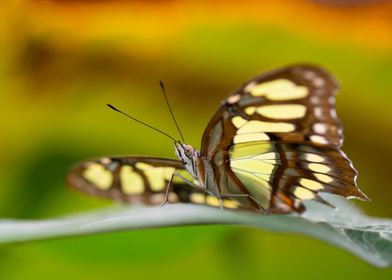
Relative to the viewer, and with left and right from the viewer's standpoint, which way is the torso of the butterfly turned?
facing the viewer and to the left of the viewer
